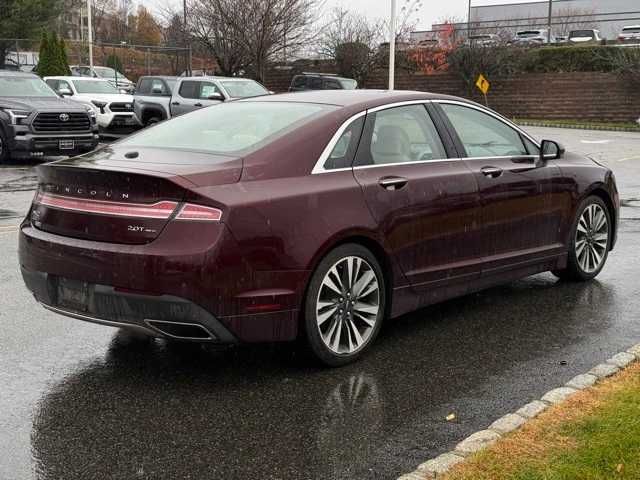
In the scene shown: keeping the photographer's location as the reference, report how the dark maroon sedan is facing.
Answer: facing away from the viewer and to the right of the viewer

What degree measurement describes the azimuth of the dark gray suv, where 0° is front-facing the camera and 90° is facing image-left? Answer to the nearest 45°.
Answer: approximately 315°

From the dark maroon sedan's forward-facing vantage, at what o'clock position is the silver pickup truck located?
The silver pickup truck is roughly at 10 o'clock from the dark maroon sedan.

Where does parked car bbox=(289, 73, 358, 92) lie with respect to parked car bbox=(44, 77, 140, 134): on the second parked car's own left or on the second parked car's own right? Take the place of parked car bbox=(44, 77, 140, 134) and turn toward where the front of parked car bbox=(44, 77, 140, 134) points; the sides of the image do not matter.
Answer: on the second parked car's own left

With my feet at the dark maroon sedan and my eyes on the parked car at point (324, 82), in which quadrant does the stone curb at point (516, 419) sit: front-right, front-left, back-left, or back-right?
back-right

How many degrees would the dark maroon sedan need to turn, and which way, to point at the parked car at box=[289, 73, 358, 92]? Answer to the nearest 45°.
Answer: approximately 45° to its left

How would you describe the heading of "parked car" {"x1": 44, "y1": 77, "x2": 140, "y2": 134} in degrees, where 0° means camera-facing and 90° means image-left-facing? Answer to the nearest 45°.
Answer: approximately 315°

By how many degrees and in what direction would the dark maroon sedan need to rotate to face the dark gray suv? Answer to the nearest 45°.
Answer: approximately 90° to its left
